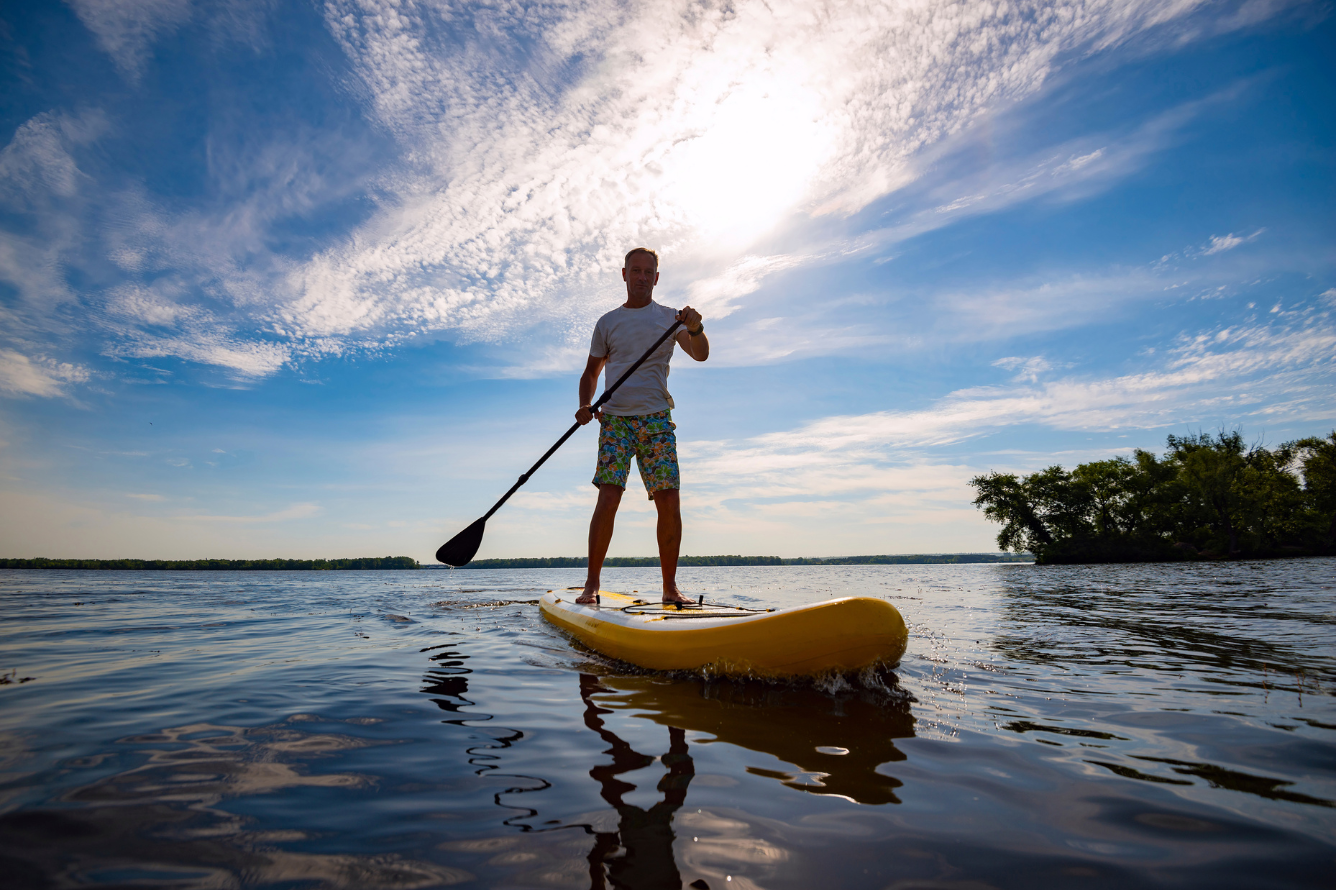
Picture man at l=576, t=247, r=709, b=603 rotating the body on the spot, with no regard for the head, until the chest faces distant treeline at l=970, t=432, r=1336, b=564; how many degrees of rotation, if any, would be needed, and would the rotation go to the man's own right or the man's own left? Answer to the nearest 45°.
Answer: approximately 135° to the man's own left

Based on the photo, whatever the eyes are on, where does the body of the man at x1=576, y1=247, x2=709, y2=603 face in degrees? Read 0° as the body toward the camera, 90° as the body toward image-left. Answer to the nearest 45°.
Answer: approximately 0°
